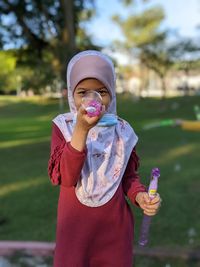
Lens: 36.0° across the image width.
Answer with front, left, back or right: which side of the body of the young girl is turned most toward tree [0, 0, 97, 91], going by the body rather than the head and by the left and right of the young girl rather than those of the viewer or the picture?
back

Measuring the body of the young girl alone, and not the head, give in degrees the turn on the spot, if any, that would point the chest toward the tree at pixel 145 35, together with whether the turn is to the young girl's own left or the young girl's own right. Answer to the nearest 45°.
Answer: approximately 180°

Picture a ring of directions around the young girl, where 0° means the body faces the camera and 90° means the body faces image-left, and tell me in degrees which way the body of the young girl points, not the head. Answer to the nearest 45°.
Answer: approximately 0°

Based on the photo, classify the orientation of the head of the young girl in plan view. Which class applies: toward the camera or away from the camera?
toward the camera
